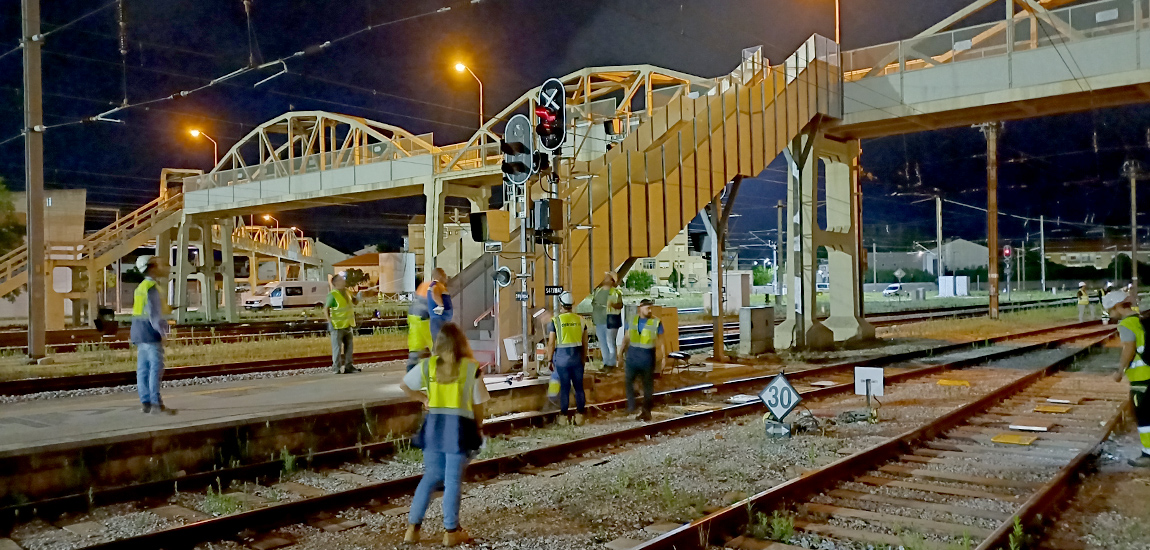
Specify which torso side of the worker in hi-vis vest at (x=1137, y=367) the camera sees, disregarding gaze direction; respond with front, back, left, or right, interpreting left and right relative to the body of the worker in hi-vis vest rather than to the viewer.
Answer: left

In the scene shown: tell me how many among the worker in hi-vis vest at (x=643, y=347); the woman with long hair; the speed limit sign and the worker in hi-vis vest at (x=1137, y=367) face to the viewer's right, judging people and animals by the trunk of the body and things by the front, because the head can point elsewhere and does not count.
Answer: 0

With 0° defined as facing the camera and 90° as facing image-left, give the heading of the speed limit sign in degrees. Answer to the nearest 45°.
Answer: approximately 0°

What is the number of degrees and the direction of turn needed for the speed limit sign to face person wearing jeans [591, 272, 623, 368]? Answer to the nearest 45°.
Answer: approximately 135° to its right

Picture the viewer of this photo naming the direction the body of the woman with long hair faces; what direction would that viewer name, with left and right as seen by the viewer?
facing away from the viewer

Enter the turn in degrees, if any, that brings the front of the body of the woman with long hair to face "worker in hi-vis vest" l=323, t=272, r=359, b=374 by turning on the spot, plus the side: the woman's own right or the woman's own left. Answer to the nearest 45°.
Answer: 0° — they already face them

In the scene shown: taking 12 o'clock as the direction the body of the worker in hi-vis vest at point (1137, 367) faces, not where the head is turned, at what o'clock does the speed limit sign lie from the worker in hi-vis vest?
The speed limit sign is roughly at 12 o'clock from the worker in hi-vis vest.

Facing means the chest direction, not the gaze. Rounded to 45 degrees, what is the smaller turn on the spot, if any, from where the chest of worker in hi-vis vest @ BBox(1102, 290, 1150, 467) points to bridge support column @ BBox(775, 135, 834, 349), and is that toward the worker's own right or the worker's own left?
approximately 45° to the worker's own right

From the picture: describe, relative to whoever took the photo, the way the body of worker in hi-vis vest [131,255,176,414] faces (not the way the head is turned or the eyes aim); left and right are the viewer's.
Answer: facing to the right of the viewer

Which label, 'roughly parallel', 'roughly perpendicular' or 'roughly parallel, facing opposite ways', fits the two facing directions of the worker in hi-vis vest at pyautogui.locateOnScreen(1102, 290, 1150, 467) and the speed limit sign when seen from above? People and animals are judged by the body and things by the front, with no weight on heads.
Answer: roughly perpendicular

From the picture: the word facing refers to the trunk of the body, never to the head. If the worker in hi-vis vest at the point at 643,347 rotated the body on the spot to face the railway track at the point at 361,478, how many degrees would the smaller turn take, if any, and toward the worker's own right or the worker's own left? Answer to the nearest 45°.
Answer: approximately 45° to the worker's own right

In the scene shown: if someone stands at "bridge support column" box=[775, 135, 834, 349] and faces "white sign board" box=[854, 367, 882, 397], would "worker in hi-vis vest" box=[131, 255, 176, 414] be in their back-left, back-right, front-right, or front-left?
front-right

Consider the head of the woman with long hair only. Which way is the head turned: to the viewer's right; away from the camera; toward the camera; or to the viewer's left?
away from the camera

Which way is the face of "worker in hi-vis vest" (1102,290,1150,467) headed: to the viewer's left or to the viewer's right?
to the viewer's left

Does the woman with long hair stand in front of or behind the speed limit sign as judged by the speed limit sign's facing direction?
in front

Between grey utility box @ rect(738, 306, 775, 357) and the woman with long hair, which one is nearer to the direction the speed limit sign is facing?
the woman with long hair

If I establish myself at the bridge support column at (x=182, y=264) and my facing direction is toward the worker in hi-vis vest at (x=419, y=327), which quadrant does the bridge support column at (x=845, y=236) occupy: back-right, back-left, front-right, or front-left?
front-left
